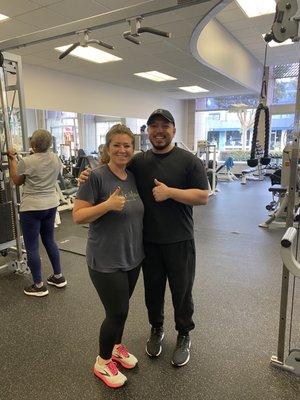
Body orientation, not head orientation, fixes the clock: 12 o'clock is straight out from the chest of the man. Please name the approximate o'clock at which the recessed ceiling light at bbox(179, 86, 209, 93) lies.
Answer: The recessed ceiling light is roughly at 6 o'clock from the man.

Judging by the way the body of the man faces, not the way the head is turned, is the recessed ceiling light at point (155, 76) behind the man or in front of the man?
behind

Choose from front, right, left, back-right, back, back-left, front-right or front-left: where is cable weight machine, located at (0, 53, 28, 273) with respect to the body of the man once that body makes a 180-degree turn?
front-left

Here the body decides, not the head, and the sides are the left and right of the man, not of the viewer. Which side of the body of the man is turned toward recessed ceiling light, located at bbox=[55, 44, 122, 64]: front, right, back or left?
back

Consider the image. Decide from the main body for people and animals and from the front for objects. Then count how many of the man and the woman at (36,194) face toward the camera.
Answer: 1

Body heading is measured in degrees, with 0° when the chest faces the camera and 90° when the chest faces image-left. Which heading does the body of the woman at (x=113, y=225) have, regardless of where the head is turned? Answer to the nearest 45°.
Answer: approximately 315°

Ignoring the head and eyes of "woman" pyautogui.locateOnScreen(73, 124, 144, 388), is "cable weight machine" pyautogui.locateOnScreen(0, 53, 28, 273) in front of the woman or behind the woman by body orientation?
behind

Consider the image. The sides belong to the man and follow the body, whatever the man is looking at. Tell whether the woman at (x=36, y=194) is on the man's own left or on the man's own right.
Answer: on the man's own right

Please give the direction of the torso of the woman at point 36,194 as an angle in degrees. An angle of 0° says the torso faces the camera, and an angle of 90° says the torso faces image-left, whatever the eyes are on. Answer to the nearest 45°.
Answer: approximately 135°
